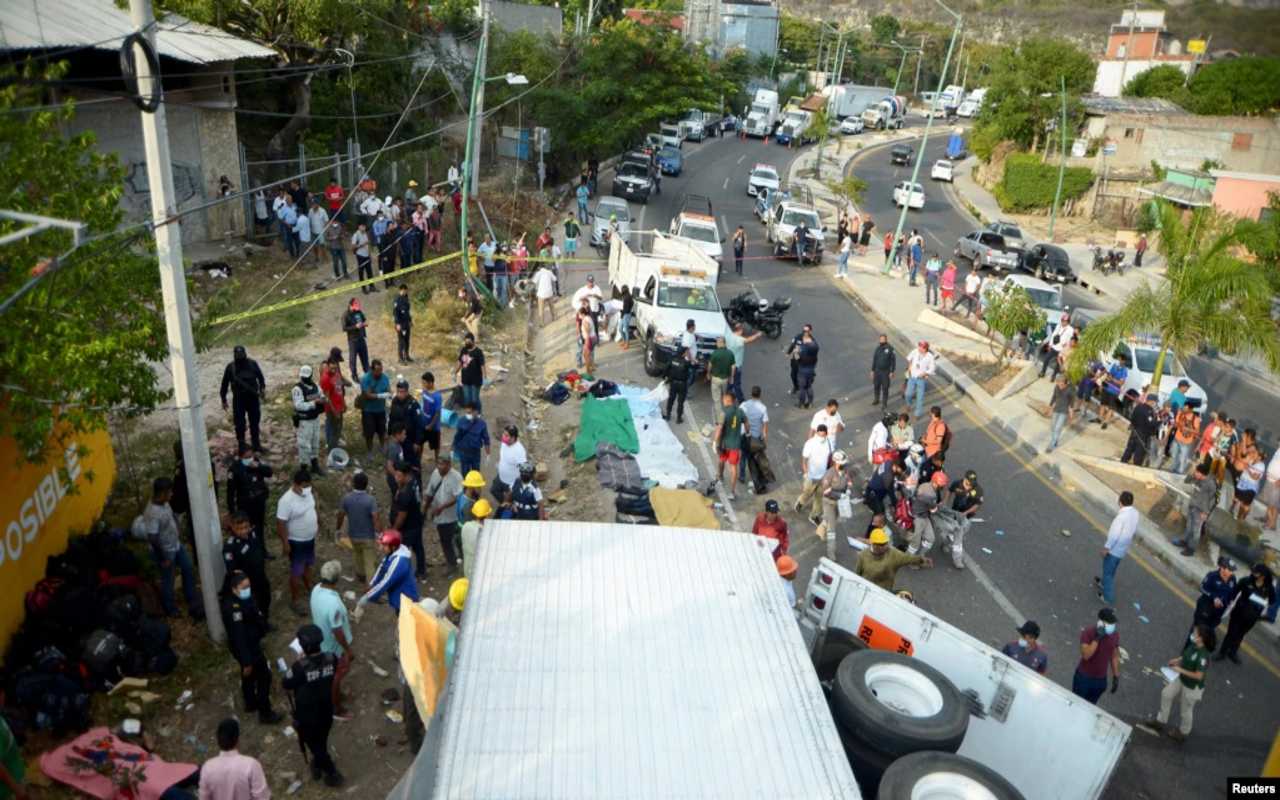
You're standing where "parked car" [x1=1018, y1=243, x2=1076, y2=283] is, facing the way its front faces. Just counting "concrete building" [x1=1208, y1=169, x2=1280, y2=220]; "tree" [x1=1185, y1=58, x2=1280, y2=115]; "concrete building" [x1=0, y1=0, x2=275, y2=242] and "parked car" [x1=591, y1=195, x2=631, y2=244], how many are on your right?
2

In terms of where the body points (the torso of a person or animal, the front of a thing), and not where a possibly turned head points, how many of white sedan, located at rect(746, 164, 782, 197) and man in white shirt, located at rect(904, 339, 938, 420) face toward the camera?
2

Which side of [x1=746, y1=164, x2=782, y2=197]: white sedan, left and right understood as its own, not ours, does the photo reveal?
front

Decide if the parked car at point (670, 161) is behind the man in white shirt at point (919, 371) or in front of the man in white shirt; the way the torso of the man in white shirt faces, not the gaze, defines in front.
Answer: behind

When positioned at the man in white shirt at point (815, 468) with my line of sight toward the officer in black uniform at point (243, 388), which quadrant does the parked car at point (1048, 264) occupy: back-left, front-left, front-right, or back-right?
back-right

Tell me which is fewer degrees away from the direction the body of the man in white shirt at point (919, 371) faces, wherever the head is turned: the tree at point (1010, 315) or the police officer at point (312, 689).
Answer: the police officer

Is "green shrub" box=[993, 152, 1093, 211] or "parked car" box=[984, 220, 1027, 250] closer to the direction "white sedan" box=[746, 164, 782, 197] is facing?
the parked car

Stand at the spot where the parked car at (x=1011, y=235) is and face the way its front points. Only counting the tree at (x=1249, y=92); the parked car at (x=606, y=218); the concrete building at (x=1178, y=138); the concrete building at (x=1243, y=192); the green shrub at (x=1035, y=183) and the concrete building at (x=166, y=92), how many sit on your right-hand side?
2

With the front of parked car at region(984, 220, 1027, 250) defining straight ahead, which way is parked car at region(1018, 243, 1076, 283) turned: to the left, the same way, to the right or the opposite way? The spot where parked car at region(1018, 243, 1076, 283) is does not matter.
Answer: the same way

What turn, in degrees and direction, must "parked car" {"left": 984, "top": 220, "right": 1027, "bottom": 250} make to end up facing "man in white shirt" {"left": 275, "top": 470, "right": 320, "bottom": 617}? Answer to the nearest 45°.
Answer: approximately 45° to its right

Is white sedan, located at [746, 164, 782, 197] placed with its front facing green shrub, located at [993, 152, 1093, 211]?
no

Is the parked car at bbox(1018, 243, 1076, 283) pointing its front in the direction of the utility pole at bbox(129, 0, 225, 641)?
no

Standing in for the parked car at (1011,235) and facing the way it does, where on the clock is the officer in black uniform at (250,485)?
The officer in black uniform is roughly at 2 o'clock from the parked car.

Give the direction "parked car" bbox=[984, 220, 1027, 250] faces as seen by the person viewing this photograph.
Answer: facing the viewer and to the right of the viewer

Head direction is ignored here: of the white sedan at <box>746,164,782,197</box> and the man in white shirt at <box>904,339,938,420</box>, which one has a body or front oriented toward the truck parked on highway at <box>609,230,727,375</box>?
the white sedan

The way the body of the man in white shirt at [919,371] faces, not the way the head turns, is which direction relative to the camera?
toward the camera

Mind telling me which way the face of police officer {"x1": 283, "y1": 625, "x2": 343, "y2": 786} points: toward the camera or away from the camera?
away from the camera
